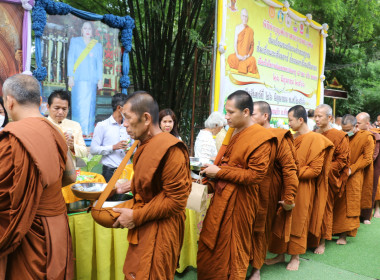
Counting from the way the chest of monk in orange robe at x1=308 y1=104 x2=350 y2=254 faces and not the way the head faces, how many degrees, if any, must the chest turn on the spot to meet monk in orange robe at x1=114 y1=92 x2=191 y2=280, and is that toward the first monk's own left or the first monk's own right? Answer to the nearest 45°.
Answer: approximately 45° to the first monk's own left

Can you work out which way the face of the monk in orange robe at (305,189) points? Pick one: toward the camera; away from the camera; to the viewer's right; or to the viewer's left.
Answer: to the viewer's left

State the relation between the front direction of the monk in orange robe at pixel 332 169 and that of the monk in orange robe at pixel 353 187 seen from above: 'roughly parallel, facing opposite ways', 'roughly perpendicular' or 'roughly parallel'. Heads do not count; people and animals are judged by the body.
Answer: roughly parallel

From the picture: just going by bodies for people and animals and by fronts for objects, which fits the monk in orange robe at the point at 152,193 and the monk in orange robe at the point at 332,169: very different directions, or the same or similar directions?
same or similar directions

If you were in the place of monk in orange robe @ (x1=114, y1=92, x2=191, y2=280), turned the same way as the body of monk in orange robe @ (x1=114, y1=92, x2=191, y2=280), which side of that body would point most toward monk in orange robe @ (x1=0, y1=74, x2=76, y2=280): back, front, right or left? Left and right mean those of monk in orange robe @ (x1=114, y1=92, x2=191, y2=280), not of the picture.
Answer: front

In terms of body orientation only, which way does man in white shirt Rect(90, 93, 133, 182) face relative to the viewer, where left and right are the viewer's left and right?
facing the viewer and to the right of the viewer

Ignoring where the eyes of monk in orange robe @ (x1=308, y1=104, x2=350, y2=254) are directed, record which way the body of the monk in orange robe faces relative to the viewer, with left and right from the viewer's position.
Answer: facing the viewer and to the left of the viewer

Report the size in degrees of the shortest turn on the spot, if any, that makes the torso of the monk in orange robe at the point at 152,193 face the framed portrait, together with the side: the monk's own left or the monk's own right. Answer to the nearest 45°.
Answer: approximately 90° to the monk's own right

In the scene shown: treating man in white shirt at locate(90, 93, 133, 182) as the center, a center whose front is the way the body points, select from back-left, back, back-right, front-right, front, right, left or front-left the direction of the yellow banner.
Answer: left

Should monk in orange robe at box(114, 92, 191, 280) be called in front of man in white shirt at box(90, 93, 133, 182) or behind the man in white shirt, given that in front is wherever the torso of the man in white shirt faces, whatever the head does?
in front

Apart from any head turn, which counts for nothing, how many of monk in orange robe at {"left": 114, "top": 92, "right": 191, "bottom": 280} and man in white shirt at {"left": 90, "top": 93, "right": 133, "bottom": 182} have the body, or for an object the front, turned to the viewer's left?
1

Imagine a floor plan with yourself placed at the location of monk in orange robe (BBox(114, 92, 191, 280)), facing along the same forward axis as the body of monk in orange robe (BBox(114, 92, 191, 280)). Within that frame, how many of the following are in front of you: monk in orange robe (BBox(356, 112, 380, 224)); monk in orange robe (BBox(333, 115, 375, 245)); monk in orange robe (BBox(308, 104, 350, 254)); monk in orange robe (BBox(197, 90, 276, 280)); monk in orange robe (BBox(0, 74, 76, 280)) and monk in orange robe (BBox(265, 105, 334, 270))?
1

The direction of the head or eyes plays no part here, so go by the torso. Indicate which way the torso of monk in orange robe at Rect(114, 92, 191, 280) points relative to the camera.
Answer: to the viewer's left

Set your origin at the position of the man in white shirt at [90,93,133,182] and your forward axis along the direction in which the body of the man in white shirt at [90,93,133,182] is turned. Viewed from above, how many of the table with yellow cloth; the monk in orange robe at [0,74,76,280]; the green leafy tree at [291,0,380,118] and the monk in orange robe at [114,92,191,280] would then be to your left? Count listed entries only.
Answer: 1

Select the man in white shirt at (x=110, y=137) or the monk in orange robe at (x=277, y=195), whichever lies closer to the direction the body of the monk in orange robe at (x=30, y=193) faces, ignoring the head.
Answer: the man in white shirt

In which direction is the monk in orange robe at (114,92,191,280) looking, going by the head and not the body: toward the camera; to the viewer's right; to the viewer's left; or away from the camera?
to the viewer's left

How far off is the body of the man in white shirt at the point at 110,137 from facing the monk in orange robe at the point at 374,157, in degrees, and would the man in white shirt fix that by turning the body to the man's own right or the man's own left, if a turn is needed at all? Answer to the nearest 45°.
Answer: approximately 45° to the man's own left
